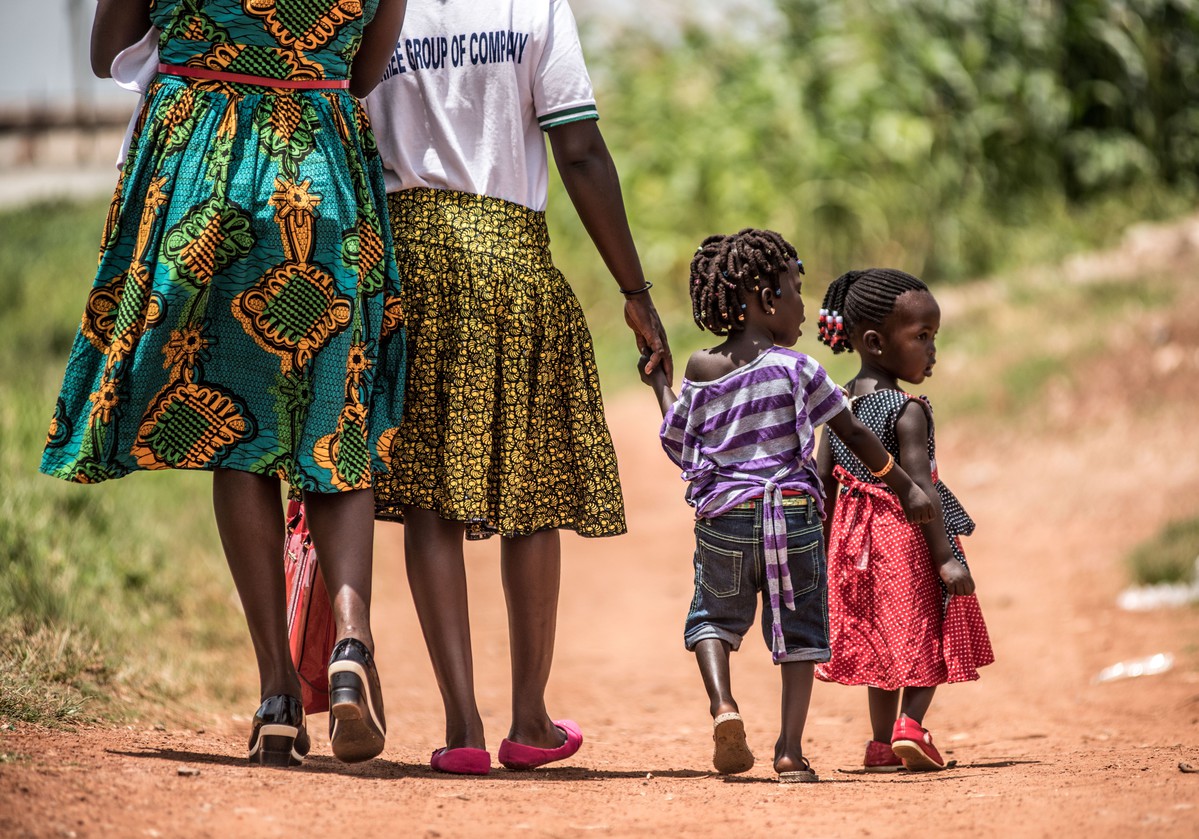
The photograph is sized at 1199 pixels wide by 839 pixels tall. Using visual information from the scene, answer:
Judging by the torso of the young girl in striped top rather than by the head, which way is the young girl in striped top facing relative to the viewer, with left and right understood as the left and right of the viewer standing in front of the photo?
facing away from the viewer

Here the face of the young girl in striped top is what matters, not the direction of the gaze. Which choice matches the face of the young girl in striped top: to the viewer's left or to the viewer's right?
to the viewer's right

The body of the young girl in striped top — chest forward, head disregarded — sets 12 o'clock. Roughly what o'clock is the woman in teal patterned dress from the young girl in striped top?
The woman in teal patterned dress is roughly at 8 o'clock from the young girl in striped top.

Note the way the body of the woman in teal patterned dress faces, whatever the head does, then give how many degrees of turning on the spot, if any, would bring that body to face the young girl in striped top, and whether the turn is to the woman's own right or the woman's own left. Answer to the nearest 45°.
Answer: approximately 90° to the woman's own right

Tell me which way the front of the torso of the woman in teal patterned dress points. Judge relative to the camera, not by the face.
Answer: away from the camera

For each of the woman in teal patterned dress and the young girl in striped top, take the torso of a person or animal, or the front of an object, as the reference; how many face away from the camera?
2
